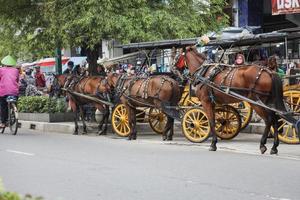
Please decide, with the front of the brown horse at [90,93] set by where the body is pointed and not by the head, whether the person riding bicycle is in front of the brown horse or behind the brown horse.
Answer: in front

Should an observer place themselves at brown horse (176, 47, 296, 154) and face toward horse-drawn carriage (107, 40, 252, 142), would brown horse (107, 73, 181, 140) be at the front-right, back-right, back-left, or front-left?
front-left

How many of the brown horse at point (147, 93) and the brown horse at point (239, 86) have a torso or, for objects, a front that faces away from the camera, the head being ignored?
0

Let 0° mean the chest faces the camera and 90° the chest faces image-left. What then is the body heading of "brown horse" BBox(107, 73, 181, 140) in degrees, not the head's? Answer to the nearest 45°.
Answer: approximately 90°

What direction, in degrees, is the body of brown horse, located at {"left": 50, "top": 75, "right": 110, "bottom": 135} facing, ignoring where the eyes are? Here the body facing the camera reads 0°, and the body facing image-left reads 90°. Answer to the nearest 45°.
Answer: approximately 90°

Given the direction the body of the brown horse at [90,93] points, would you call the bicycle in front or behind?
in front

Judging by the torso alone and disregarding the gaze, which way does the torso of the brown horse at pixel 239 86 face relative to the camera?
to the viewer's left

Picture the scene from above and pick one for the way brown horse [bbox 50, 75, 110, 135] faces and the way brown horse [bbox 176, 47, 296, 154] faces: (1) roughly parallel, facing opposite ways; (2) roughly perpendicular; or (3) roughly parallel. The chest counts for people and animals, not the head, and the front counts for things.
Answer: roughly parallel

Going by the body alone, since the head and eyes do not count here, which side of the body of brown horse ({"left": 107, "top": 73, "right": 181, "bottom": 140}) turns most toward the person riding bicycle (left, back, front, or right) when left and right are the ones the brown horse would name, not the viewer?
front
